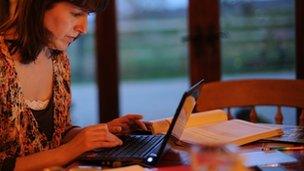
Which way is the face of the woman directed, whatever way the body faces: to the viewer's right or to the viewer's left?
to the viewer's right

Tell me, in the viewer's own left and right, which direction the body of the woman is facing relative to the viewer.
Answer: facing the viewer and to the right of the viewer

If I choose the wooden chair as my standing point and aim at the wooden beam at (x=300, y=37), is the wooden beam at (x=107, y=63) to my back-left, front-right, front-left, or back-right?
front-left

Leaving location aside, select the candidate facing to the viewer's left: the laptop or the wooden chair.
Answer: the laptop

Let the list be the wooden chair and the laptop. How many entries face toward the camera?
1

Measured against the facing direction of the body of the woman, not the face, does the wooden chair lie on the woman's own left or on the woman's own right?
on the woman's own left

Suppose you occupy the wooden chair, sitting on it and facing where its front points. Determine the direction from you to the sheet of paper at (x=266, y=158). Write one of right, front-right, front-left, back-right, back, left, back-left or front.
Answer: front

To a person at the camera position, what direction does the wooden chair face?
facing the viewer

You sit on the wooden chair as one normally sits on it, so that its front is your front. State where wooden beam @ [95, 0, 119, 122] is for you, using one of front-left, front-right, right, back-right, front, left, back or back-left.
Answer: back-right

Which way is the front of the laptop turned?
to the viewer's left

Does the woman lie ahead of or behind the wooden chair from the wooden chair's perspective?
ahead
